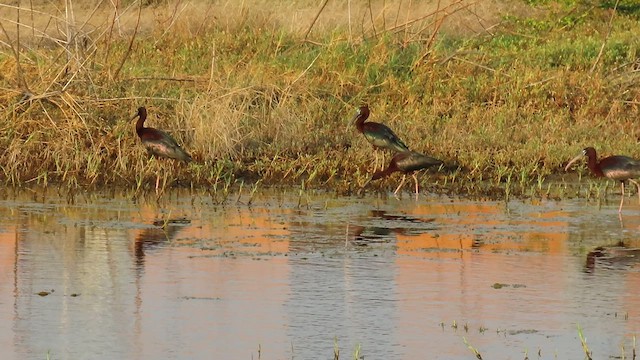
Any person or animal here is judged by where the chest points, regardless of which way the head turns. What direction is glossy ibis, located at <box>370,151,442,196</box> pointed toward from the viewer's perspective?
to the viewer's left

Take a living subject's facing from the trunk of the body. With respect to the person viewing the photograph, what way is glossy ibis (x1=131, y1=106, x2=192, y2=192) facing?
facing to the left of the viewer

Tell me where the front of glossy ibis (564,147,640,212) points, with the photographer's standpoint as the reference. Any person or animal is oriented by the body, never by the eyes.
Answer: facing to the left of the viewer

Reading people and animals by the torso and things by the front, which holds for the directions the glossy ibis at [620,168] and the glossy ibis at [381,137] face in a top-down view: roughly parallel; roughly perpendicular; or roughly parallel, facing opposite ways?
roughly parallel

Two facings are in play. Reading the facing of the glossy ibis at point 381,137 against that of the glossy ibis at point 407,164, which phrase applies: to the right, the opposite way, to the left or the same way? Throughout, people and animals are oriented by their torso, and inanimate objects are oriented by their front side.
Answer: the same way

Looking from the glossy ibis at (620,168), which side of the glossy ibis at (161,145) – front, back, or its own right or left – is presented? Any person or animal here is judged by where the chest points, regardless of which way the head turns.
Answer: back

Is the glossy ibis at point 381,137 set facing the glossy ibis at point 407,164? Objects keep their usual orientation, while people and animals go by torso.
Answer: no

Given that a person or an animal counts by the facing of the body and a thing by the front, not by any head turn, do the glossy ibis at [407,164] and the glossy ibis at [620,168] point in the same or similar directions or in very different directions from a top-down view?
same or similar directions

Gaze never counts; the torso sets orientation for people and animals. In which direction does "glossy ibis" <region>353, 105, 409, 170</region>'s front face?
to the viewer's left

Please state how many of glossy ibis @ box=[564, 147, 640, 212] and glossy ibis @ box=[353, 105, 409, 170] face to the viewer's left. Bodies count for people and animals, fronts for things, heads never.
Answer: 2

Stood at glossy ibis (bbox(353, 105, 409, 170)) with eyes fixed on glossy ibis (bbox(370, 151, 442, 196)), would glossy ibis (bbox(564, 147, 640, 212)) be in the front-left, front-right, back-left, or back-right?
front-left

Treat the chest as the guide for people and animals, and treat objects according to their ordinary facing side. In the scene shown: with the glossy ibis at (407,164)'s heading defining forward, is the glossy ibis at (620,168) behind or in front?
behind

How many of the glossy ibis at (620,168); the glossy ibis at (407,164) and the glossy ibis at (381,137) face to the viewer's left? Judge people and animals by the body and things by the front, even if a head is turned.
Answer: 3

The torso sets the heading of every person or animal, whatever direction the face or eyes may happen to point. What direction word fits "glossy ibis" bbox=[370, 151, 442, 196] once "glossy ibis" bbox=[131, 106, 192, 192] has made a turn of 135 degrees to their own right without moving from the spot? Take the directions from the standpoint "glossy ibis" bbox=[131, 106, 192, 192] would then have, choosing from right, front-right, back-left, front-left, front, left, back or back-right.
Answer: front-right

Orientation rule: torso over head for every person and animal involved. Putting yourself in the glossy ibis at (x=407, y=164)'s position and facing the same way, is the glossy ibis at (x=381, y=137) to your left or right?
on your right

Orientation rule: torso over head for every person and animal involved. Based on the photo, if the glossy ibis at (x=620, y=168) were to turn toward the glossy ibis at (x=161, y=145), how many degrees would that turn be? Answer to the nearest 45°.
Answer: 0° — it already faces it
